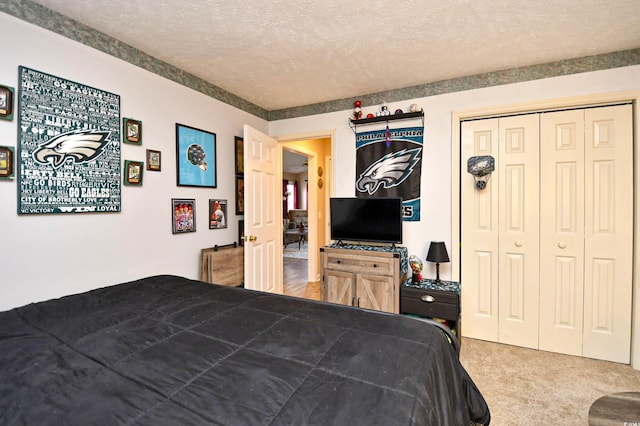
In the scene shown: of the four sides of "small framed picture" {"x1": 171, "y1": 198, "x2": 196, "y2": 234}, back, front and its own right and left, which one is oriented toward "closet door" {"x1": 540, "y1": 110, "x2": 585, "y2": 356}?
front

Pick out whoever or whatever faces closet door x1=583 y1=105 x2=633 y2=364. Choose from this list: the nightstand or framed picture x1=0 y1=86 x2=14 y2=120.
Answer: the framed picture

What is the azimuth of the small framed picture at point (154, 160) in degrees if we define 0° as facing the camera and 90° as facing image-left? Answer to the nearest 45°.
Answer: approximately 315°

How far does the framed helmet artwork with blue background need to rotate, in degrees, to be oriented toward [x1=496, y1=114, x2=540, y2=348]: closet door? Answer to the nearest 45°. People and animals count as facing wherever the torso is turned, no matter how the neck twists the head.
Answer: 0° — it already faces it

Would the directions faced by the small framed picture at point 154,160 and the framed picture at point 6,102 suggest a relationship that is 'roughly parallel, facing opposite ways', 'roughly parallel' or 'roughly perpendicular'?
roughly parallel

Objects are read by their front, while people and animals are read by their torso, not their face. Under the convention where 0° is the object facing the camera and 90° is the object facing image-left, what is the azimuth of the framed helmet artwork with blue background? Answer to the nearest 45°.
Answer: approximately 315°

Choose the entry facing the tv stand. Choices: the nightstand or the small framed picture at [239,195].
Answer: the small framed picture

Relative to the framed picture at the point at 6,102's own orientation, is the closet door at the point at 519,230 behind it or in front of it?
in front

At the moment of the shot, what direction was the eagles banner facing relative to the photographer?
facing the viewer

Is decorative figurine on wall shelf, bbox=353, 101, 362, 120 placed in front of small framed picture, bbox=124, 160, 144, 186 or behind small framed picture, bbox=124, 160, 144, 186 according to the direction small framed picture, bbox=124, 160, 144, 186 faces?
in front

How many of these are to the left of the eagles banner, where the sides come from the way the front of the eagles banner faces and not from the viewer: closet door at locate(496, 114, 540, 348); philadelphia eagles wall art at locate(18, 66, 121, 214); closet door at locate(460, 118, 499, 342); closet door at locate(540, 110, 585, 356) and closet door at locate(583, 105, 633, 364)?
4

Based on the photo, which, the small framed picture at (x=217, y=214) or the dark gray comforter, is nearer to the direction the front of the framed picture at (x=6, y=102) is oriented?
the dark gray comforter

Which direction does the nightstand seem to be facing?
toward the camera

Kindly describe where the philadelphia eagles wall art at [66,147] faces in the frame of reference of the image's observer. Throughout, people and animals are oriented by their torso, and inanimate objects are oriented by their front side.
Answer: facing the viewer and to the right of the viewer

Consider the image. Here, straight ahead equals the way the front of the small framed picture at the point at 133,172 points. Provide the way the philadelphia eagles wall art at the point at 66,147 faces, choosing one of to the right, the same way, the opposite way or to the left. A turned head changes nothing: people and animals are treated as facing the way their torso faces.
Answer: the same way

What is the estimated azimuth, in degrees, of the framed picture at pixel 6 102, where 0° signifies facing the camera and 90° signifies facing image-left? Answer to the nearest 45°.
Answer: approximately 315°

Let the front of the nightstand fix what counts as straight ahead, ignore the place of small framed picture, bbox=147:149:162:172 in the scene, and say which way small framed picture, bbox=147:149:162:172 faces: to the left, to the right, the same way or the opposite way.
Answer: to the left

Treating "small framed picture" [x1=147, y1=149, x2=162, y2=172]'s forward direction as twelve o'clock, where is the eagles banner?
The eagles banner is roughly at 11 o'clock from the small framed picture.

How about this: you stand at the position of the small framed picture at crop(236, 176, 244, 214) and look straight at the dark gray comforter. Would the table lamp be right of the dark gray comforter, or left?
left

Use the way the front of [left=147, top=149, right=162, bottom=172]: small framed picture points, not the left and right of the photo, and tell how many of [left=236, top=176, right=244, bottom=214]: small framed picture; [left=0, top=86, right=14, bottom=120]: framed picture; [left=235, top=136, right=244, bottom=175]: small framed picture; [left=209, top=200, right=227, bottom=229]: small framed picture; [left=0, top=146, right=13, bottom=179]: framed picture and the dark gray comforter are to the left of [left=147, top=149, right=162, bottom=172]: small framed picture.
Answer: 3

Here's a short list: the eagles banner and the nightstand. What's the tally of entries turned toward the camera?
2
